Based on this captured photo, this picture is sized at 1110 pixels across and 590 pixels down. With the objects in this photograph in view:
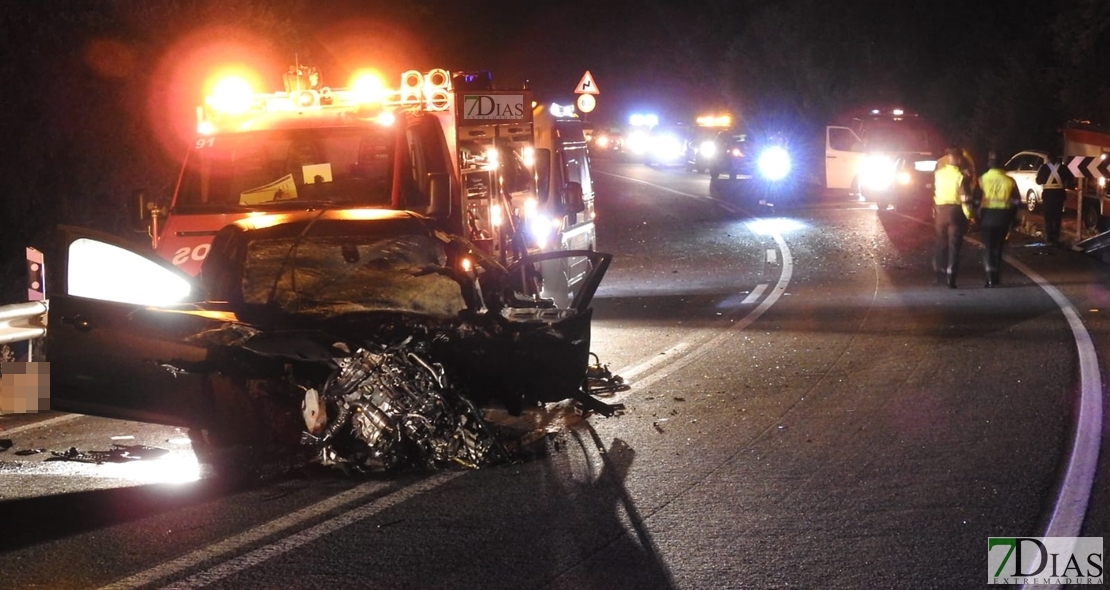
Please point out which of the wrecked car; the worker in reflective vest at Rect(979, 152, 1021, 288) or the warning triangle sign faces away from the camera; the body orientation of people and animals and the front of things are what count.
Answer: the worker in reflective vest

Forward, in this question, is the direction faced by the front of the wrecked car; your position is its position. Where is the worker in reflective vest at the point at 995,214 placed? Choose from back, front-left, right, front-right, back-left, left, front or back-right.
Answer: back-left

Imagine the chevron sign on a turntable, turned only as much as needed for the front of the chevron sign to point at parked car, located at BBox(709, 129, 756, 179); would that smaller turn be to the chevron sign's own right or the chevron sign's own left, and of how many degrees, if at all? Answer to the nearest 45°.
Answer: approximately 135° to the chevron sign's own right

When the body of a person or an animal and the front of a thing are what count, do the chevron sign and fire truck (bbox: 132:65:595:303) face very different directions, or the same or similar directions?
same or similar directions

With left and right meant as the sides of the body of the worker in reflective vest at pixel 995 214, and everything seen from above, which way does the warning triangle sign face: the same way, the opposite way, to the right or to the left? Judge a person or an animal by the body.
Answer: the opposite way

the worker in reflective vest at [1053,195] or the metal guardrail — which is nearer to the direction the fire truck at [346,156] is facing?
the metal guardrail

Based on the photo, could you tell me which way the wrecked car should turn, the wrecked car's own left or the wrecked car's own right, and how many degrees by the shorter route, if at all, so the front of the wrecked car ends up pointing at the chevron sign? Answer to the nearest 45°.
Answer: approximately 135° to the wrecked car's own left

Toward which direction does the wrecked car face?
toward the camera

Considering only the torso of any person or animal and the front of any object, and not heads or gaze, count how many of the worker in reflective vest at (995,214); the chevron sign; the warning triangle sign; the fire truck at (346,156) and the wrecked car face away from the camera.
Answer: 1

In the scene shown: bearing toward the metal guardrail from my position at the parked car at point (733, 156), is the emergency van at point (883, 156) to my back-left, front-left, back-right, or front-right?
front-left

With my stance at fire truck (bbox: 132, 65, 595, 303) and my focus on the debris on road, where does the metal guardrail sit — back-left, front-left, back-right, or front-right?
front-right

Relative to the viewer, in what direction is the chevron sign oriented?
toward the camera

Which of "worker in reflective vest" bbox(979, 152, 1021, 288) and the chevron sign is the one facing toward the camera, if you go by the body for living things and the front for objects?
the chevron sign

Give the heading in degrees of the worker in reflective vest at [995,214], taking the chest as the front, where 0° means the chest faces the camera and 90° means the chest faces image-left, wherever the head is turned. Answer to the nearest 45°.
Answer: approximately 180°

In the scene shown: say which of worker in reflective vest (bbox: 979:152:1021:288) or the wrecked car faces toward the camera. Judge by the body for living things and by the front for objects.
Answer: the wrecked car
